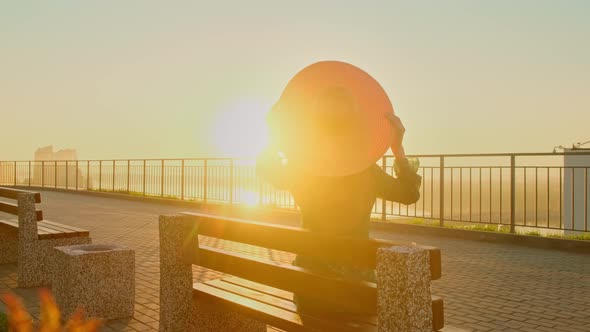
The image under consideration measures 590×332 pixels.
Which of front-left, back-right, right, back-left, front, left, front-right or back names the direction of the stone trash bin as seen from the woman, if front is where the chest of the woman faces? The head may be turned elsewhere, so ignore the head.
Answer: front-left

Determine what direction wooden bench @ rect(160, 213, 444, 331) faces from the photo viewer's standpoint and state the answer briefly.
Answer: facing away from the viewer and to the right of the viewer

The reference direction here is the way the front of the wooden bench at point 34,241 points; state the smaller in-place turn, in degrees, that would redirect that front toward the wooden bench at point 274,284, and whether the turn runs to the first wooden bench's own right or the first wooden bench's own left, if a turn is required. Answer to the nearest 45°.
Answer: approximately 135° to the first wooden bench's own right

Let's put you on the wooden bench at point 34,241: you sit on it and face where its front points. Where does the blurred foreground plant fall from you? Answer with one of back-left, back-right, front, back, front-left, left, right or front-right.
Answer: back-right

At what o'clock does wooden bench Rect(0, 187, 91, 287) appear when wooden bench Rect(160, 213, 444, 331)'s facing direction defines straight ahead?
wooden bench Rect(0, 187, 91, 287) is roughly at 9 o'clock from wooden bench Rect(160, 213, 444, 331).

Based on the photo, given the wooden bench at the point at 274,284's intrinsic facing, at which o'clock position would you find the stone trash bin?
The stone trash bin is roughly at 9 o'clock from the wooden bench.

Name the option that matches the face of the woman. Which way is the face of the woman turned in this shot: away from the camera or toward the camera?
away from the camera

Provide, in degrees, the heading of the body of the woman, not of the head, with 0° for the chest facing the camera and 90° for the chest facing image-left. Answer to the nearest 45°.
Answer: approximately 180°

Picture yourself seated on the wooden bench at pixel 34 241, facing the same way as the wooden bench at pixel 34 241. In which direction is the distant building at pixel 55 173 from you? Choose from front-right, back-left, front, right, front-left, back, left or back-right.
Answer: front-left

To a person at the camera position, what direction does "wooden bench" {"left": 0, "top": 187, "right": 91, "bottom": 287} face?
facing away from the viewer and to the right of the viewer

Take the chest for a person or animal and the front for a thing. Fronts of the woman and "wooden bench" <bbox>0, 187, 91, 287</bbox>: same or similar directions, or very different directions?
same or similar directions
